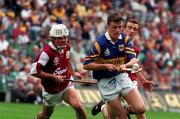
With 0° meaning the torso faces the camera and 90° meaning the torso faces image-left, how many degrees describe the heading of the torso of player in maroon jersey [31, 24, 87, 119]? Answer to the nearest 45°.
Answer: approximately 315°
